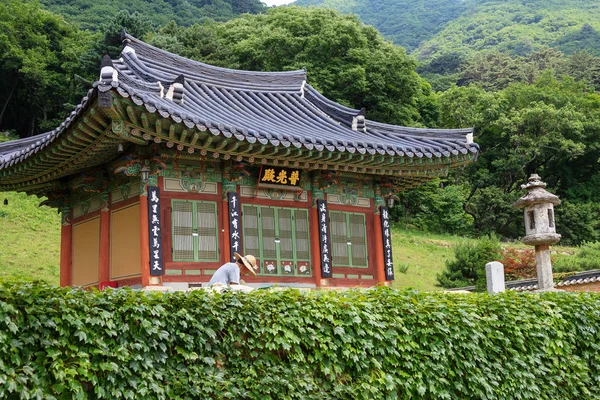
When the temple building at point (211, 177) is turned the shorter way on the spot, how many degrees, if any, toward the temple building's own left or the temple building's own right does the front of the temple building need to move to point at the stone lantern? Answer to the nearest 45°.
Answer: approximately 45° to the temple building's own left

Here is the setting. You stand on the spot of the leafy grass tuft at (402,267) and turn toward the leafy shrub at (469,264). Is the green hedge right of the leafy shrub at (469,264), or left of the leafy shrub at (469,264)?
right

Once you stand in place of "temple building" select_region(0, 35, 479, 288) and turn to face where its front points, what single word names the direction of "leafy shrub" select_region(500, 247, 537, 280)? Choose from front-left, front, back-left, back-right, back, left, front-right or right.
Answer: left

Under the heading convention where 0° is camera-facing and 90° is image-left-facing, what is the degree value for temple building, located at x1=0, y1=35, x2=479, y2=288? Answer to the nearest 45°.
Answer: approximately 315°

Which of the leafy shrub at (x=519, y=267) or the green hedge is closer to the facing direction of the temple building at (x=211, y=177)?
the green hedge

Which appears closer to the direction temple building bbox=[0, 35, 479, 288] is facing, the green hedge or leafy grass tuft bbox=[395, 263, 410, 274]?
the green hedge

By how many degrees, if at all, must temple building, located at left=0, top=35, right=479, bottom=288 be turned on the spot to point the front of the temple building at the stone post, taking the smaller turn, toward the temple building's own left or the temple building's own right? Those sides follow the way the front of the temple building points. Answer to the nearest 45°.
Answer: approximately 45° to the temple building's own left

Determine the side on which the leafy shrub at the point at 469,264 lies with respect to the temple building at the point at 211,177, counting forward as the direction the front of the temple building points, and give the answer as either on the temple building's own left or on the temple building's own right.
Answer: on the temple building's own left
